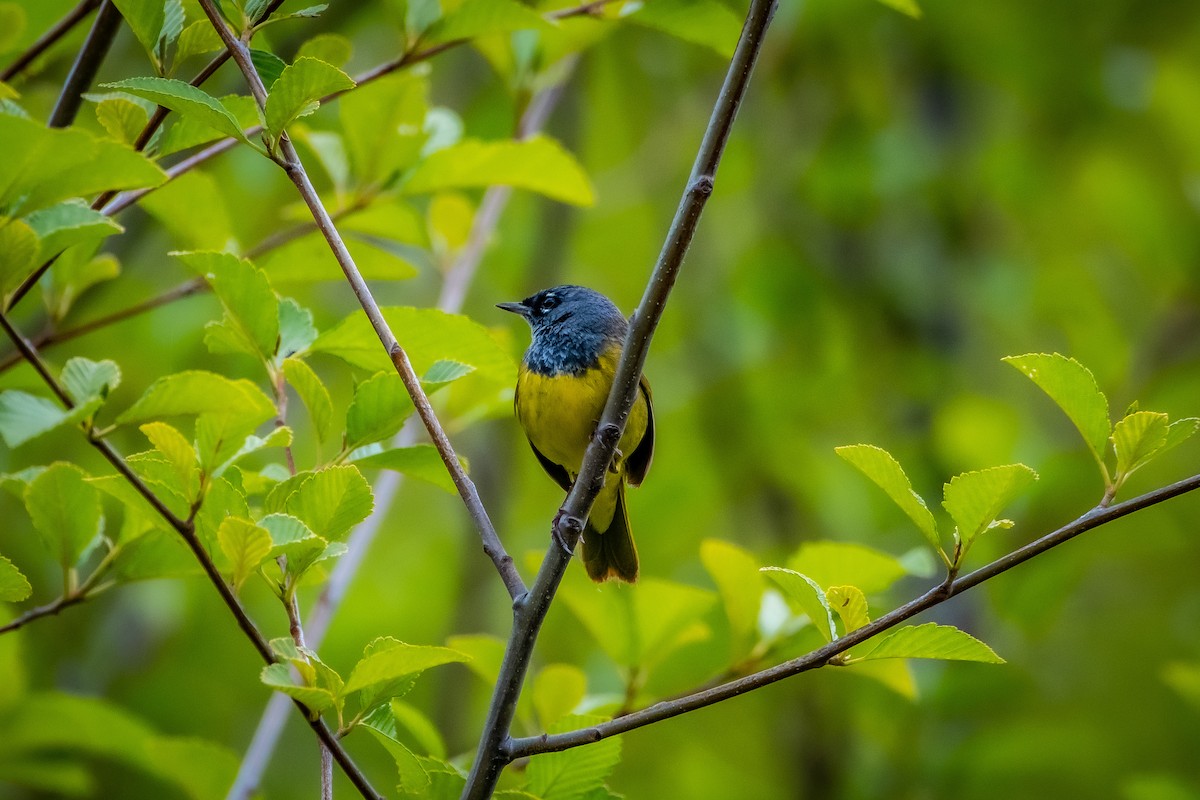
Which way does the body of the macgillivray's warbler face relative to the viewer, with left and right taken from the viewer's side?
facing the viewer and to the left of the viewer

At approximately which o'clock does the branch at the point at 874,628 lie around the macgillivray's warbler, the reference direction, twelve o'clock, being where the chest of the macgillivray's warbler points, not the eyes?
The branch is roughly at 10 o'clock from the macgillivray's warbler.

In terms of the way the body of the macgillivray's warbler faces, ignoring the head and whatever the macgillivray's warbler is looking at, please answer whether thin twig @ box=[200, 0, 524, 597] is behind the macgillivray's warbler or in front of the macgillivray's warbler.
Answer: in front

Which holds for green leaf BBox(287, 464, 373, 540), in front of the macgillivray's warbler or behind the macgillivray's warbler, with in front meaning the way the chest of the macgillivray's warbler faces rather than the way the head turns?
in front
